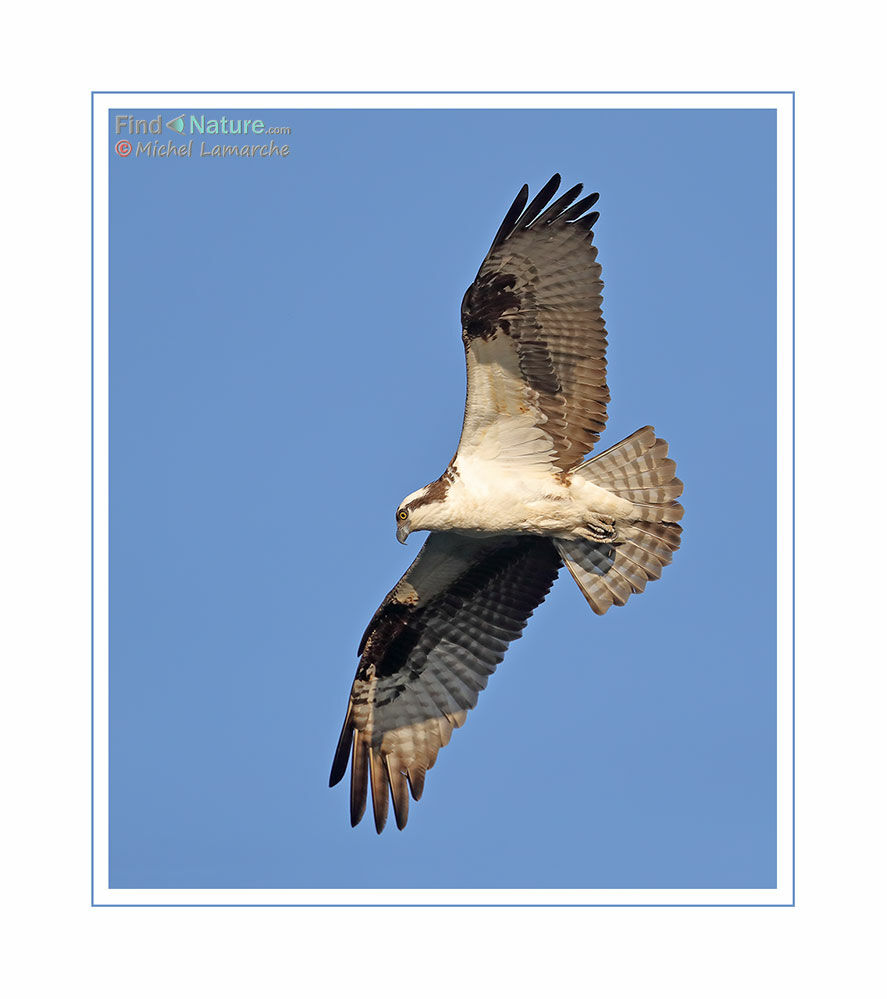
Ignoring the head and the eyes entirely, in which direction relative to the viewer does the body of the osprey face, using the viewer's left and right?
facing to the left of the viewer
